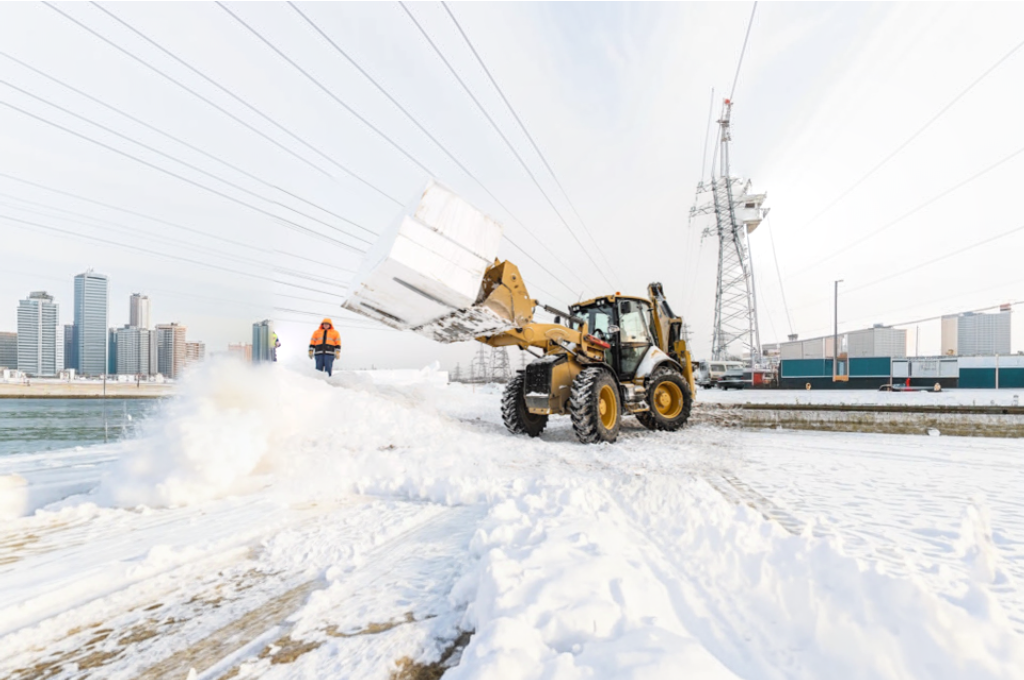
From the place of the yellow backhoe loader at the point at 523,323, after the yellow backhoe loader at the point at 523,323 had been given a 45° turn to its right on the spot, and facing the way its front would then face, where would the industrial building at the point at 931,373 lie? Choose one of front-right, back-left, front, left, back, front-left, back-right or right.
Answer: back-right

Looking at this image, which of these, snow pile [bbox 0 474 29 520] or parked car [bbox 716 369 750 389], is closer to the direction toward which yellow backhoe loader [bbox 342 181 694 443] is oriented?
the snow pile

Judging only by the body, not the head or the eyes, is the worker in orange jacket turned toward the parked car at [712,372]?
no

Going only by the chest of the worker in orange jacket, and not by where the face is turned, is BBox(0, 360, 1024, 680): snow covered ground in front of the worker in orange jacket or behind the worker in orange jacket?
in front

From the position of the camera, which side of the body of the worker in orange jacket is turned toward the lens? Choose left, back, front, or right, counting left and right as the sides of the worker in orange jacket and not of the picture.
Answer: front

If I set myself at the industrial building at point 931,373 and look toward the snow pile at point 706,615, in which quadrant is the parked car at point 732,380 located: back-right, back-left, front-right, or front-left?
front-right

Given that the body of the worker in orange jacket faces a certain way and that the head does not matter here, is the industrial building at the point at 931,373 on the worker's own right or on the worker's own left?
on the worker's own left

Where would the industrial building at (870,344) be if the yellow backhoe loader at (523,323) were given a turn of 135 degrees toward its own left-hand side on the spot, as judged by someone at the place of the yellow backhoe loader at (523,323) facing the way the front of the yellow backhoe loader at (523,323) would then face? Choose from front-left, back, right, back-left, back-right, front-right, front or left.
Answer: front-left

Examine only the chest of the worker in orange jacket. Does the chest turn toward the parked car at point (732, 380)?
no

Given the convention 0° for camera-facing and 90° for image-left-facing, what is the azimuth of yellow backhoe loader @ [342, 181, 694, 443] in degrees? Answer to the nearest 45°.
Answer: approximately 45°

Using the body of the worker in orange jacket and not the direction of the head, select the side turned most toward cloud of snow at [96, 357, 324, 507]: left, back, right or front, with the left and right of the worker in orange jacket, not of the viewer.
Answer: front

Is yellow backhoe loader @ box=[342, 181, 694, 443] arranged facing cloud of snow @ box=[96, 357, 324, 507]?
yes

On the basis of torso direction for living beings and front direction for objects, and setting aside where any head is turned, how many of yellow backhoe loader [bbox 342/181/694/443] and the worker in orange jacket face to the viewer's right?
0

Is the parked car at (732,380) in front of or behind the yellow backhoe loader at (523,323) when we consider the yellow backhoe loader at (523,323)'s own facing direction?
behind
